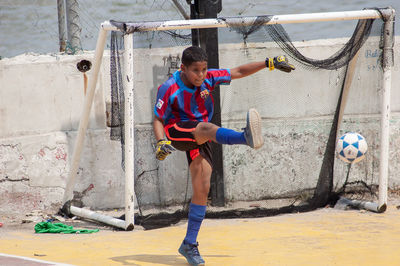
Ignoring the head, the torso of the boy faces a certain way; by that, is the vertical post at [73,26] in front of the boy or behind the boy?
behind

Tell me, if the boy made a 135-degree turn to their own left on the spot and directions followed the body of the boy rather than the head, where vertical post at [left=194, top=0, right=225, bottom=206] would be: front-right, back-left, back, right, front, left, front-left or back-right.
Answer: front

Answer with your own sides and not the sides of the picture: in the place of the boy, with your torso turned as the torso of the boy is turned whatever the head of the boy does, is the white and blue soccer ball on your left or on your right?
on your left

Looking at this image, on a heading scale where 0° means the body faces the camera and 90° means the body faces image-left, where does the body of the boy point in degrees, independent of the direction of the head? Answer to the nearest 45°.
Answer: approximately 315°

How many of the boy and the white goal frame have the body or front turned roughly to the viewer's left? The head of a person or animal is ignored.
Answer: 0

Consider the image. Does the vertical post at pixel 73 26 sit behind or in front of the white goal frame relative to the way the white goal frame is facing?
behind

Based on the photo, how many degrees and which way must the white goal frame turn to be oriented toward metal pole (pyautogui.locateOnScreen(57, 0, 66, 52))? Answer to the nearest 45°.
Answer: approximately 180°

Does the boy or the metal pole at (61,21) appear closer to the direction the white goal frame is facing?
the boy

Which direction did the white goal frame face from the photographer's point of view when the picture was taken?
facing the viewer and to the right of the viewer

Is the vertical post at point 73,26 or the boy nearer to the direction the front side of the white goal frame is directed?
the boy
